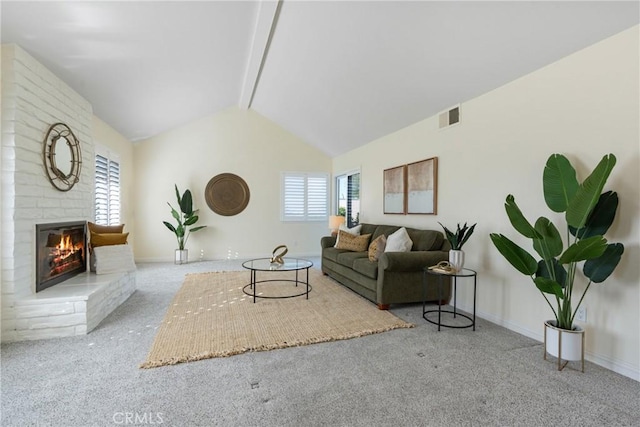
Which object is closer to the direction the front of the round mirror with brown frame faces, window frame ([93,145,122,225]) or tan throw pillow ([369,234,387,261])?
the tan throw pillow

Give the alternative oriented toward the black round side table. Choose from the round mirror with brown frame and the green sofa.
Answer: the round mirror with brown frame

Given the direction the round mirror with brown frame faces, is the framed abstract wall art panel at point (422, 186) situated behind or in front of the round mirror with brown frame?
in front

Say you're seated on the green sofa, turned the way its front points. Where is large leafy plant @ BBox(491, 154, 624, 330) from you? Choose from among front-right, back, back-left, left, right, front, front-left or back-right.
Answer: left

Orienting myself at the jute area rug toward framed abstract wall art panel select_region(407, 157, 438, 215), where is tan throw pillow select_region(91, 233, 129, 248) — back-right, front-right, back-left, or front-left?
back-left

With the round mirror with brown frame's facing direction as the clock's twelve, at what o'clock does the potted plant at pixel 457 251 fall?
The potted plant is roughly at 12 o'clock from the round mirror with brown frame.

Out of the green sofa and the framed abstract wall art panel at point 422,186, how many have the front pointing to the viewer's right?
0

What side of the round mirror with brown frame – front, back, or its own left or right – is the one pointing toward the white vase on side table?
front

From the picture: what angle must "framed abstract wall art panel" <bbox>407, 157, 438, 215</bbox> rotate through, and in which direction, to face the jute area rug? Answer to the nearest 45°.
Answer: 0° — it already faces it
